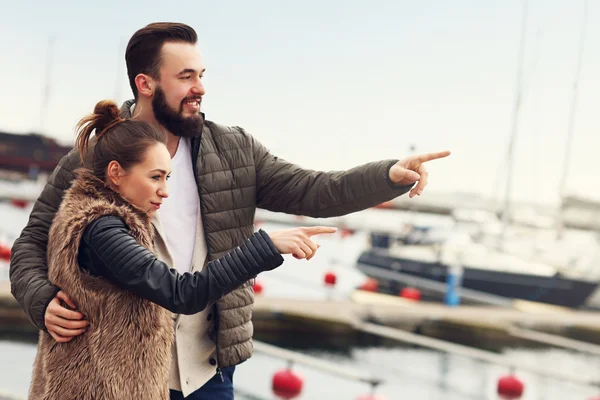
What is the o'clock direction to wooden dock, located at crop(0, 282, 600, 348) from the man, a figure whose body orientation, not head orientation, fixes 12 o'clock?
The wooden dock is roughly at 8 o'clock from the man.

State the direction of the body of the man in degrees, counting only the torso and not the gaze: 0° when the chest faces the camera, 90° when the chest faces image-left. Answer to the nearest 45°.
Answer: approximately 315°

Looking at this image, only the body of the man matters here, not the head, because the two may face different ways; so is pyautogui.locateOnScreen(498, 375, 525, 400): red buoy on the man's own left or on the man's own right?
on the man's own left

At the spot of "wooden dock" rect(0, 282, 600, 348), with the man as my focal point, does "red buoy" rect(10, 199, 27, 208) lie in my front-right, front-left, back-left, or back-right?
back-right

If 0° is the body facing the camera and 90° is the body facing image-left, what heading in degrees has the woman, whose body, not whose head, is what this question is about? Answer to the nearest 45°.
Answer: approximately 270°

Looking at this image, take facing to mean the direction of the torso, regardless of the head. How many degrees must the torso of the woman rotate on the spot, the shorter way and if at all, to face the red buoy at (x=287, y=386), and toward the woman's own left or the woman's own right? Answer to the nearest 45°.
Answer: approximately 90° to the woman's own left

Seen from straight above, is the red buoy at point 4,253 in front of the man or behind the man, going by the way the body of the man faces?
behind
